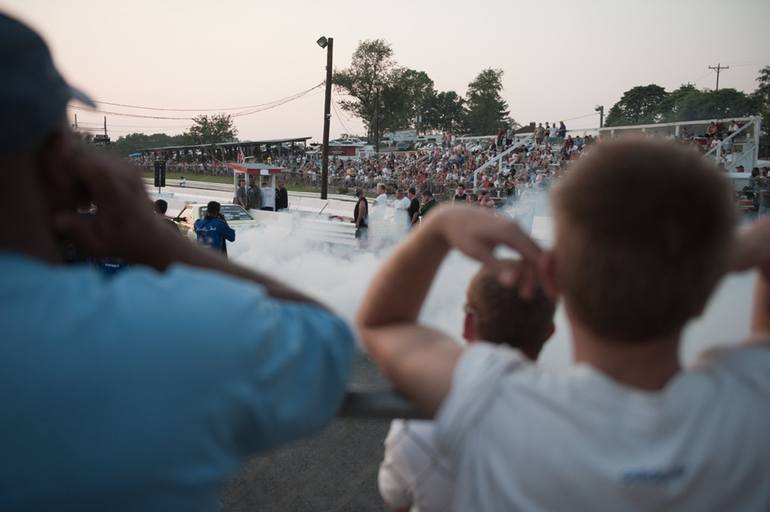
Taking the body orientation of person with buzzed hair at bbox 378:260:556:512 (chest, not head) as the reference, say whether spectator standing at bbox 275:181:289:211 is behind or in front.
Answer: in front

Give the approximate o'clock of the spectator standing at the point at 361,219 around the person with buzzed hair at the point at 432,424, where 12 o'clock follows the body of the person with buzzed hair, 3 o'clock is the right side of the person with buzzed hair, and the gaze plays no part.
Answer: The spectator standing is roughly at 1 o'clock from the person with buzzed hair.

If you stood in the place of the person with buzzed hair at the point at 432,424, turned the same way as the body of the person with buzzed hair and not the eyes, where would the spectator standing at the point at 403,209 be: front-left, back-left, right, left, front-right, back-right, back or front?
front-right

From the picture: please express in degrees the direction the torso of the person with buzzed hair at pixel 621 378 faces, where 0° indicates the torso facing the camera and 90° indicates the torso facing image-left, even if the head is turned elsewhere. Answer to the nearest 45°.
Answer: approximately 180°

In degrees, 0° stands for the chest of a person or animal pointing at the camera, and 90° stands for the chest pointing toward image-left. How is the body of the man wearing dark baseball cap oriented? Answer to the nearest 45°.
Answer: approximately 225°

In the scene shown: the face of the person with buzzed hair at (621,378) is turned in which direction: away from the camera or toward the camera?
away from the camera

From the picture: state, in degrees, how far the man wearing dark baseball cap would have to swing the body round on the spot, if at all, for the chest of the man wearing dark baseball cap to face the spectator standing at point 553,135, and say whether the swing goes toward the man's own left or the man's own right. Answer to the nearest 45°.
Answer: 0° — they already face them

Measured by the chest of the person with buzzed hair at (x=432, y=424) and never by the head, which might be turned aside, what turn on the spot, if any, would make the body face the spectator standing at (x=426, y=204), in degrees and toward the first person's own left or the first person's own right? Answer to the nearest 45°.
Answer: approximately 45° to the first person's own right

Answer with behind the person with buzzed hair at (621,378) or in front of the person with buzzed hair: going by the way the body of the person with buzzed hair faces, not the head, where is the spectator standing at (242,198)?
in front

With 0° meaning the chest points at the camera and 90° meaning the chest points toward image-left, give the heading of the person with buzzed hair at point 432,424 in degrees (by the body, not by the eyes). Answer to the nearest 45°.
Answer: approximately 135°
